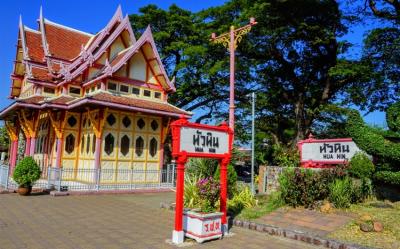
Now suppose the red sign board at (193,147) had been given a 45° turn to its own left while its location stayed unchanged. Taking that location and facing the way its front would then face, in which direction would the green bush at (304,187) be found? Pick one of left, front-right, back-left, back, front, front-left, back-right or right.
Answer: front-left

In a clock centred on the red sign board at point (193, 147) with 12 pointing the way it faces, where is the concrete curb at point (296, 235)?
The concrete curb is roughly at 10 o'clock from the red sign board.

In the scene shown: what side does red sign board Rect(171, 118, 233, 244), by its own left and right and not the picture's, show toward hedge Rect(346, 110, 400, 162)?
left

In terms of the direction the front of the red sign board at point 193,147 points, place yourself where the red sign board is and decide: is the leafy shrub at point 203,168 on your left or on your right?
on your left

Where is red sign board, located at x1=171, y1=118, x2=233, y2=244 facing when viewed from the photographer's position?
facing the viewer and to the right of the viewer

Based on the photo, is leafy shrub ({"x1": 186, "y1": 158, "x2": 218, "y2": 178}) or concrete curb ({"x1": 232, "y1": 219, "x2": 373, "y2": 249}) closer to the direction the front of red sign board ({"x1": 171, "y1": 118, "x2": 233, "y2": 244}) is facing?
the concrete curb

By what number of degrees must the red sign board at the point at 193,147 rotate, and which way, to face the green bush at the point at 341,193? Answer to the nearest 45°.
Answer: approximately 90° to its left

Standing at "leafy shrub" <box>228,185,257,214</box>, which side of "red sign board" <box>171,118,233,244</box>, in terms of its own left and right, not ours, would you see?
left

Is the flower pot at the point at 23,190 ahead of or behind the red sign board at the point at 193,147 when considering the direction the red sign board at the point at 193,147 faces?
behind

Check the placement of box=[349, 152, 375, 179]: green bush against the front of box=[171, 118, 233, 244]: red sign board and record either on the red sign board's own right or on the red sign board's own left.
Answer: on the red sign board's own left

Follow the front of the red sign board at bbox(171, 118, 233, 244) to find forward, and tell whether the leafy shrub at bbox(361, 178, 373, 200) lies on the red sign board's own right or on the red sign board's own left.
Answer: on the red sign board's own left

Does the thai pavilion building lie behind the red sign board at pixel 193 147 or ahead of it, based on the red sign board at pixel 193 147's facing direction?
behind
